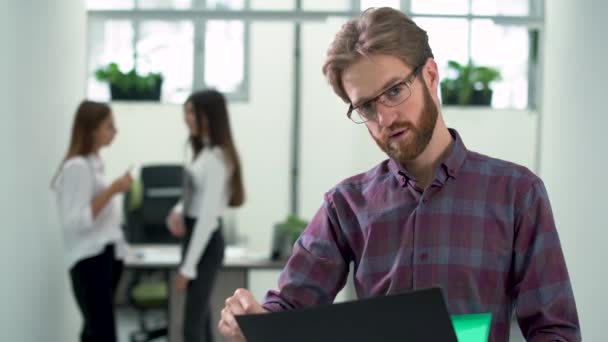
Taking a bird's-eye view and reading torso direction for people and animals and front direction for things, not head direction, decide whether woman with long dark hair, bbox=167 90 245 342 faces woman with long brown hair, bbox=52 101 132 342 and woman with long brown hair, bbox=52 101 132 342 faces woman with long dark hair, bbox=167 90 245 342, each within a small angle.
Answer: yes

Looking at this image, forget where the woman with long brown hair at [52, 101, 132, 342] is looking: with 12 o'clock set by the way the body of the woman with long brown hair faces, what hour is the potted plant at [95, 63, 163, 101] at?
The potted plant is roughly at 9 o'clock from the woman with long brown hair.

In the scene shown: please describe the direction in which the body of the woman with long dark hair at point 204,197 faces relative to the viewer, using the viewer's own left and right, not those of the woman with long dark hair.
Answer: facing to the left of the viewer

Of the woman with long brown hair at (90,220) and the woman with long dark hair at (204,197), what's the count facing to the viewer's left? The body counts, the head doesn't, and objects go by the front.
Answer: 1

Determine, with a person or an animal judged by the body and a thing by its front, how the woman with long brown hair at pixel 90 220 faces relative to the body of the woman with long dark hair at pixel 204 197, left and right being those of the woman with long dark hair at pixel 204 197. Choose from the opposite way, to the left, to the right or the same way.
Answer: the opposite way

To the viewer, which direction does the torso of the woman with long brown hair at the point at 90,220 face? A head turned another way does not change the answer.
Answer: to the viewer's right

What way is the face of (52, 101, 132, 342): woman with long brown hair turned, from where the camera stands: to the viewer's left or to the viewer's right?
to the viewer's right

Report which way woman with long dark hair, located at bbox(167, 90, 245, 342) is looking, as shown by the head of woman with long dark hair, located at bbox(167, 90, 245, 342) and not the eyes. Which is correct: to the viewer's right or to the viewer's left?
to the viewer's left

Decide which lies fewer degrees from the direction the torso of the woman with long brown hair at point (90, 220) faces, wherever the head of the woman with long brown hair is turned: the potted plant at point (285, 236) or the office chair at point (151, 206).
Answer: the potted plant

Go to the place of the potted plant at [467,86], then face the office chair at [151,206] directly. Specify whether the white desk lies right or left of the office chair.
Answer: left
